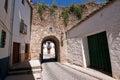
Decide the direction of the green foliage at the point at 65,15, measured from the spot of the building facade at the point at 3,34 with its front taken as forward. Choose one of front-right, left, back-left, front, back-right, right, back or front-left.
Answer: front-left

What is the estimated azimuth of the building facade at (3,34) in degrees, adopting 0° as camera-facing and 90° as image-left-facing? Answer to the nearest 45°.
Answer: approximately 270°

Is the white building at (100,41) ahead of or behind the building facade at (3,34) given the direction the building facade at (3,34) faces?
ahead

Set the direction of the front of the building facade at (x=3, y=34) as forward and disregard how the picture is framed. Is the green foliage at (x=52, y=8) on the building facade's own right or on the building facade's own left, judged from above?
on the building facade's own left

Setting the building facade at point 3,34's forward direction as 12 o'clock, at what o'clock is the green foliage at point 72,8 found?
The green foliage is roughly at 11 o'clock from the building facade.

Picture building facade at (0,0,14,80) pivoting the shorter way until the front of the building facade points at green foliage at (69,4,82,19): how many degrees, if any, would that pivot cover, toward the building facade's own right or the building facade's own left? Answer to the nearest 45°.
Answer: approximately 45° to the building facade's own left

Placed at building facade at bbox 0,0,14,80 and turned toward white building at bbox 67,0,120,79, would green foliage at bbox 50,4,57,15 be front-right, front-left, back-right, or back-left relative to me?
front-left
